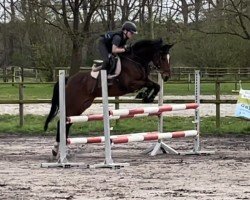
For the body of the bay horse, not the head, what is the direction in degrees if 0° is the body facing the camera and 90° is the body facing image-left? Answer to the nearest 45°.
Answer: approximately 270°

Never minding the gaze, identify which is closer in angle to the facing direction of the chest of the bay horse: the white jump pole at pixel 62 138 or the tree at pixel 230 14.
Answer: the tree

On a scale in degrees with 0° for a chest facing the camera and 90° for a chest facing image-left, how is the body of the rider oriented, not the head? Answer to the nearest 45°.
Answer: approximately 270°
